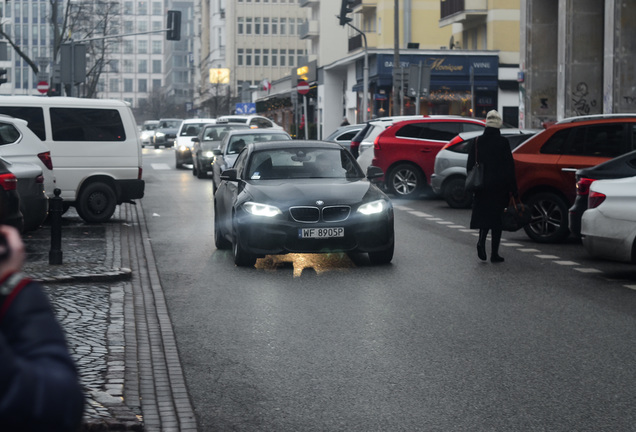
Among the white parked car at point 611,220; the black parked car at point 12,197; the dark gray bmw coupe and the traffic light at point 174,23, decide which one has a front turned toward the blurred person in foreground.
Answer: the dark gray bmw coupe

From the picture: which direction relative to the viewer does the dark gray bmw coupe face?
toward the camera

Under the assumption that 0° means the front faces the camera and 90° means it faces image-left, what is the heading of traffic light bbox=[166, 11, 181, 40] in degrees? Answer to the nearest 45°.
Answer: approximately 180°

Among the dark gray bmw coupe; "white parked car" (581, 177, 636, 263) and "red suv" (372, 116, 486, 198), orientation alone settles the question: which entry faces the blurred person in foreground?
the dark gray bmw coupe

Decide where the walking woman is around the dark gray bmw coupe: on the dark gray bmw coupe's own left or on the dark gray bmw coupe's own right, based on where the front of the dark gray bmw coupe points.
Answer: on the dark gray bmw coupe's own left
